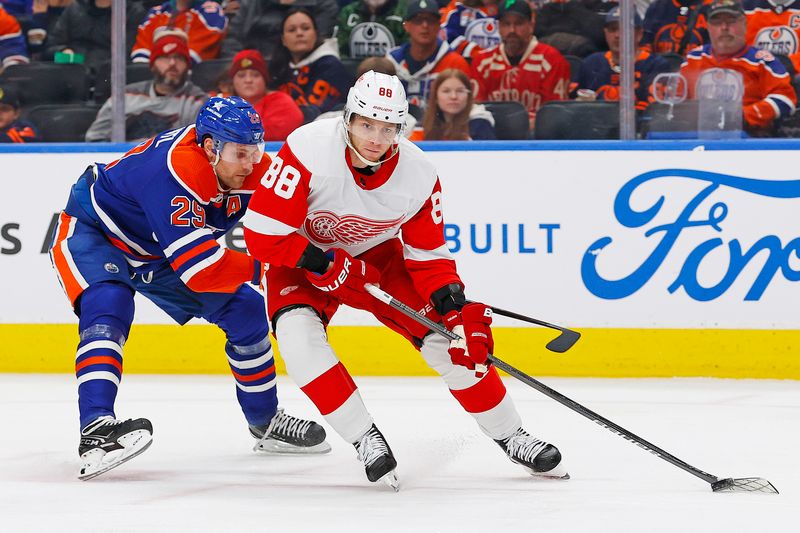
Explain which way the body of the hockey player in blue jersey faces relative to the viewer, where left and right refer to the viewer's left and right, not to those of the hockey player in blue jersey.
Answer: facing the viewer and to the right of the viewer

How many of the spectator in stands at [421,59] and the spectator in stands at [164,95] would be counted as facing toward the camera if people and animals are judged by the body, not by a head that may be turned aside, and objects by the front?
2

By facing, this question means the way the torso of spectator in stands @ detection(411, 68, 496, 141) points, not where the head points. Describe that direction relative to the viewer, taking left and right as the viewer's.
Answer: facing the viewer

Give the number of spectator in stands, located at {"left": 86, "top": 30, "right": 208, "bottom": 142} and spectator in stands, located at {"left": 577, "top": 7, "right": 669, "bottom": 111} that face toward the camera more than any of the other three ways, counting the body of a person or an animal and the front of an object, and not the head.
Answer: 2

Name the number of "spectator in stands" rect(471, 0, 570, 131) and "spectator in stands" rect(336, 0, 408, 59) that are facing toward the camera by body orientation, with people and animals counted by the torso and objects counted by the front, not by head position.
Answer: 2

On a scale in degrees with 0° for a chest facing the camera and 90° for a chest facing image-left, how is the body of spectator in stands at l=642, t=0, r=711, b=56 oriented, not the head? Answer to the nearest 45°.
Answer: approximately 0°
